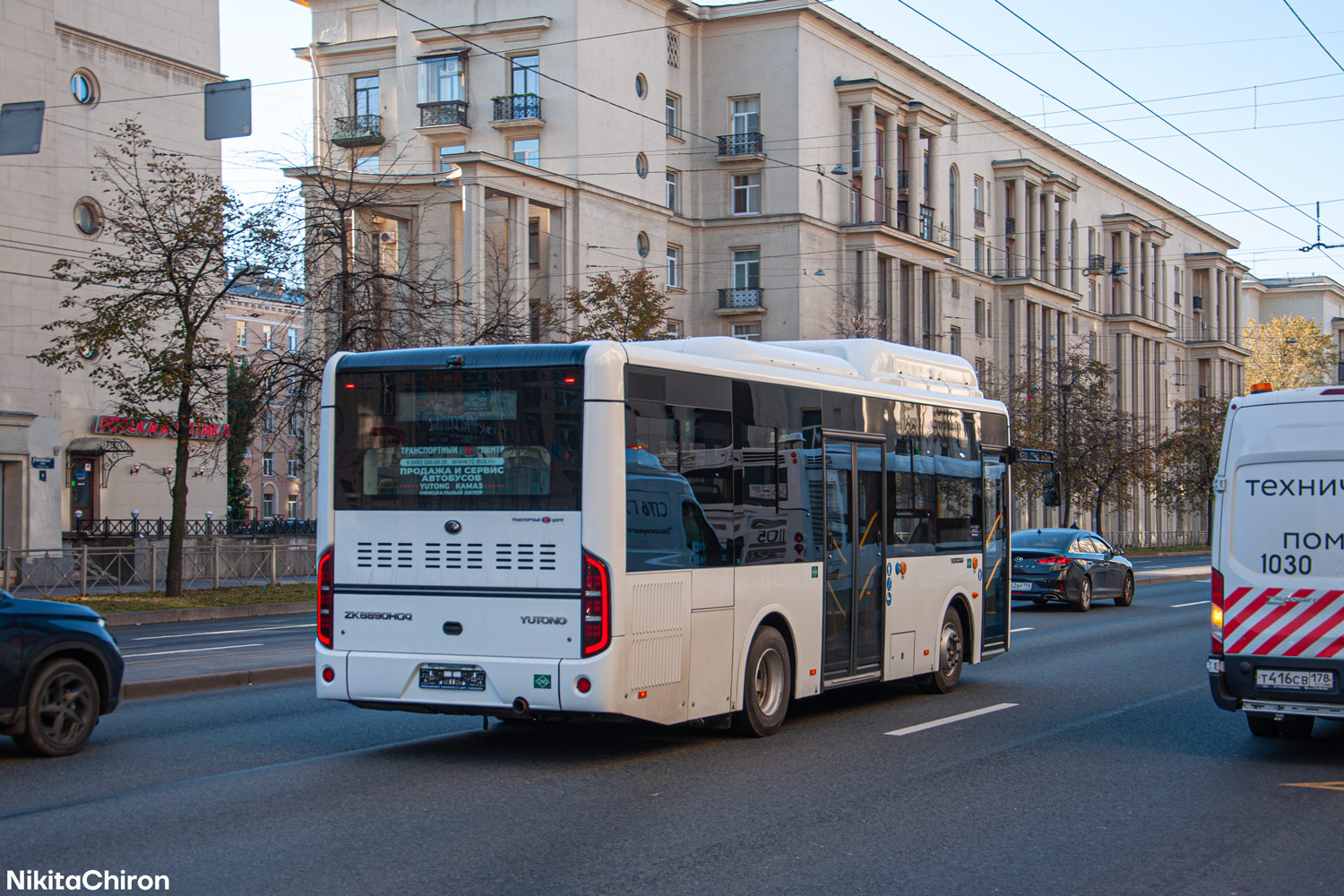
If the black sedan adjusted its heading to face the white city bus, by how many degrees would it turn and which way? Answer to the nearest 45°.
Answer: approximately 135° to its right

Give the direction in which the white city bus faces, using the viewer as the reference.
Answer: facing away from the viewer and to the right of the viewer

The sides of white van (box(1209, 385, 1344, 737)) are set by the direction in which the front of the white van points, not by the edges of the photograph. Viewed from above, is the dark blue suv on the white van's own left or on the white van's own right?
on the white van's own left

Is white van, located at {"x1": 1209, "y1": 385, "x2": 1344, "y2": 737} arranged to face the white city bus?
no

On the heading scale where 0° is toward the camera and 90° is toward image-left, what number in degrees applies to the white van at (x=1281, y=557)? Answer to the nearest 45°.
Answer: approximately 180°

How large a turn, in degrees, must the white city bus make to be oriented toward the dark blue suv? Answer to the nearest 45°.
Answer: approximately 135° to its left

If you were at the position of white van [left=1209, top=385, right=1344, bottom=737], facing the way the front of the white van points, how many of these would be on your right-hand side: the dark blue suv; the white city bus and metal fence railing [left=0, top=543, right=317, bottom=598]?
0

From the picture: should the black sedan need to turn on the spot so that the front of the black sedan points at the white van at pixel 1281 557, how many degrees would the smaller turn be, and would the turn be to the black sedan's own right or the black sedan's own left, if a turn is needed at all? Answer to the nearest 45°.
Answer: approximately 135° to the black sedan's own right

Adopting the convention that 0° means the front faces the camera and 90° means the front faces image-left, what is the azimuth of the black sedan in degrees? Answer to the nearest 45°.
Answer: approximately 225°

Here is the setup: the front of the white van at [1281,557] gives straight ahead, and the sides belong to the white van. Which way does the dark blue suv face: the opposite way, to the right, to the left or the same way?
the same way

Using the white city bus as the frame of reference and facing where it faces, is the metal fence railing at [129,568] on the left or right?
on its left
